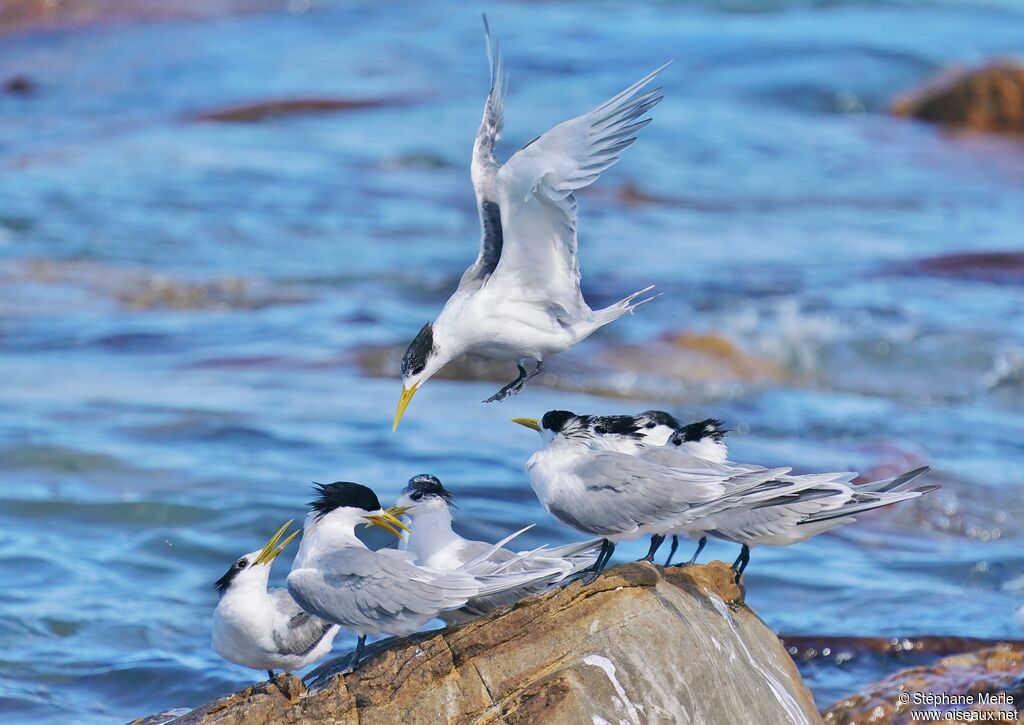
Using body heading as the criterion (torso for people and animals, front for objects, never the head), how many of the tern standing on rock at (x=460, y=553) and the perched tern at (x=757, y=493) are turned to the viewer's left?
2

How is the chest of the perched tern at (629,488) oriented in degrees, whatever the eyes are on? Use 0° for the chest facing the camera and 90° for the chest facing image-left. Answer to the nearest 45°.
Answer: approximately 90°

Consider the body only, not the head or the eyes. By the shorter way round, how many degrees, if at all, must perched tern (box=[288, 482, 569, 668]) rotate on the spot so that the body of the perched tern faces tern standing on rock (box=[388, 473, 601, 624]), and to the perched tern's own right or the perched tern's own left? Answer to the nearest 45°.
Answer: approximately 135° to the perched tern's own right

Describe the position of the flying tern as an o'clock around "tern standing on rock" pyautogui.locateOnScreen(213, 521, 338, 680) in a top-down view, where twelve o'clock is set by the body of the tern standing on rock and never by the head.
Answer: The flying tern is roughly at 6 o'clock from the tern standing on rock.

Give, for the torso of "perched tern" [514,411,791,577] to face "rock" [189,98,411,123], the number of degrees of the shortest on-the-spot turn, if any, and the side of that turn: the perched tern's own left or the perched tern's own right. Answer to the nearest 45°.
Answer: approximately 90° to the perched tern's own right

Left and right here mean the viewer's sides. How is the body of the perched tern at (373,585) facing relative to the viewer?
facing to the left of the viewer

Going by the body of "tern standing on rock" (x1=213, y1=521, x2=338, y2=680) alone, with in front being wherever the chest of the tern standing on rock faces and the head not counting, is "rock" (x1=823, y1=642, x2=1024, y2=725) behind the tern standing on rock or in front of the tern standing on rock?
behind

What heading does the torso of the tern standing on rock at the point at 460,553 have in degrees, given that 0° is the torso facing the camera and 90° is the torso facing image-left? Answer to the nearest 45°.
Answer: approximately 90°

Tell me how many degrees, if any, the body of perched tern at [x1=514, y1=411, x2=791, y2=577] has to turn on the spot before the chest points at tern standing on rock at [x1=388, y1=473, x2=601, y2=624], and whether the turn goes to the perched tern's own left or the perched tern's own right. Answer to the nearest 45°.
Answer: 0° — it already faces it

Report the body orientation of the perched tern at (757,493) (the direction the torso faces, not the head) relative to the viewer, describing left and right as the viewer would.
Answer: facing to the left of the viewer
